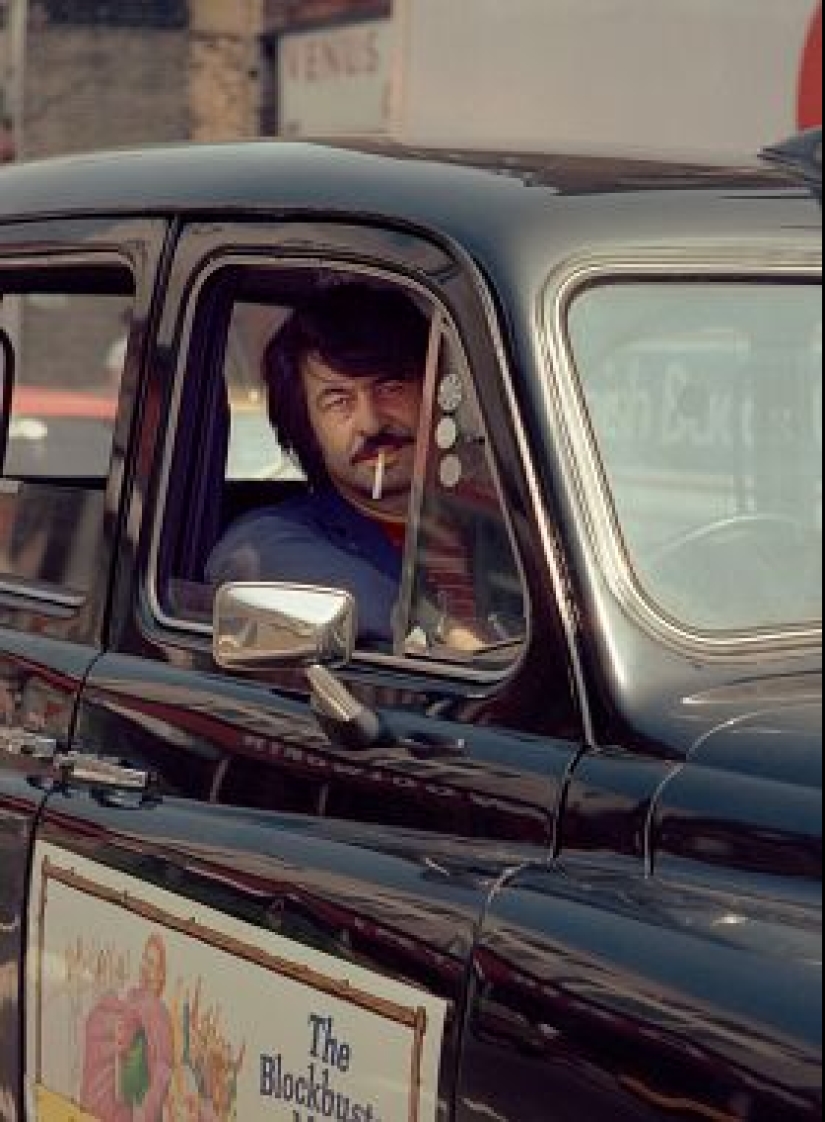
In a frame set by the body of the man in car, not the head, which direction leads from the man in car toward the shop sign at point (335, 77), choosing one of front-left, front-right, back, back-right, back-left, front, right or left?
back-left

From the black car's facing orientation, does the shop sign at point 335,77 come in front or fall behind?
behind

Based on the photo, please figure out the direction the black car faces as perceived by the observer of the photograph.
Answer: facing the viewer and to the right of the viewer
